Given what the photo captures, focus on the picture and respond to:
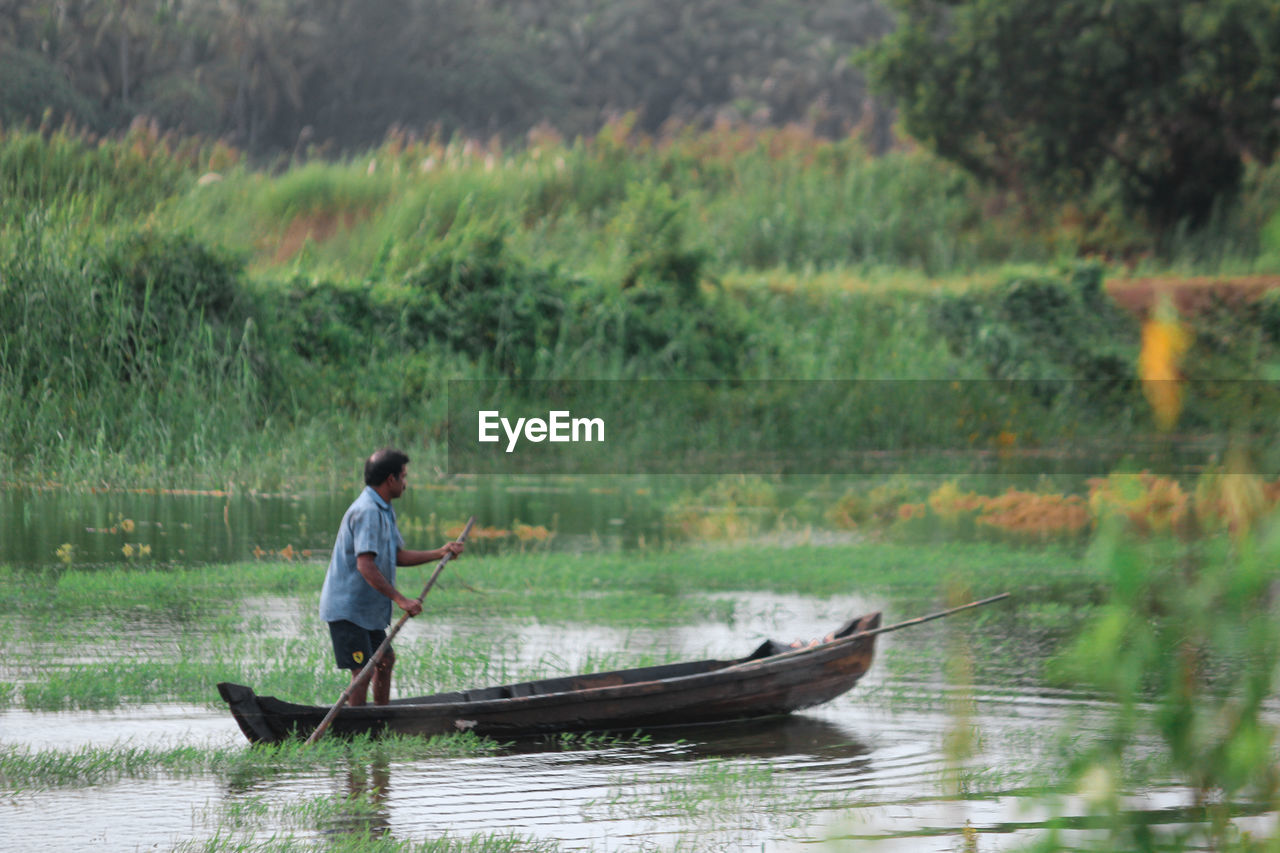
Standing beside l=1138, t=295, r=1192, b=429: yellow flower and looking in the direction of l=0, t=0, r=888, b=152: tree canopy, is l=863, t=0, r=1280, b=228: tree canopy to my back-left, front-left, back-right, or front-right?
front-right

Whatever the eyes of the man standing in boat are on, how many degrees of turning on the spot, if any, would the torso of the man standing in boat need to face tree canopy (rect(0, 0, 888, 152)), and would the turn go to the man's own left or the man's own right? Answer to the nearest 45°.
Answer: approximately 90° to the man's own left

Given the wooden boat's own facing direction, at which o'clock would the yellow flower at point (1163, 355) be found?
The yellow flower is roughly at 3 o'clock from the wooden boat.

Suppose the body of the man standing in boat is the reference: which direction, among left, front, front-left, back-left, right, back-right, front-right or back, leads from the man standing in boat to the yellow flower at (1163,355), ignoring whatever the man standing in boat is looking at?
right

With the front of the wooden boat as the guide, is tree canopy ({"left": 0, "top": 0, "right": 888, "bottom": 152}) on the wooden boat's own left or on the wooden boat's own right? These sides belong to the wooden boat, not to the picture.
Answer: on the wooden boat's own left

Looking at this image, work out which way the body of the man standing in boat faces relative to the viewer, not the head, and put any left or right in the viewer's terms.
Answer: facing to the right of the viewer

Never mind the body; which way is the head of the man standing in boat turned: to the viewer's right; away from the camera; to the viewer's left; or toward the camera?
to the viewer's right

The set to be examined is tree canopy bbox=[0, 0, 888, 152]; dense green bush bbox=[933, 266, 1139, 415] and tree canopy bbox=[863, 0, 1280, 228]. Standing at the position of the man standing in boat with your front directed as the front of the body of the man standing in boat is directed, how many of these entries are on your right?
0

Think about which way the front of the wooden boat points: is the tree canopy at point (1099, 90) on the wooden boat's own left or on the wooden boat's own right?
on the wooden boat's own left

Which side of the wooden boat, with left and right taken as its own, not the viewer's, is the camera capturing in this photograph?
right

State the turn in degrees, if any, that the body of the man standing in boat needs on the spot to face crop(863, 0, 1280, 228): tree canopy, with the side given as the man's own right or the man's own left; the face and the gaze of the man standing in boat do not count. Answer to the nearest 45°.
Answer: approximately 45° to the man's own left
